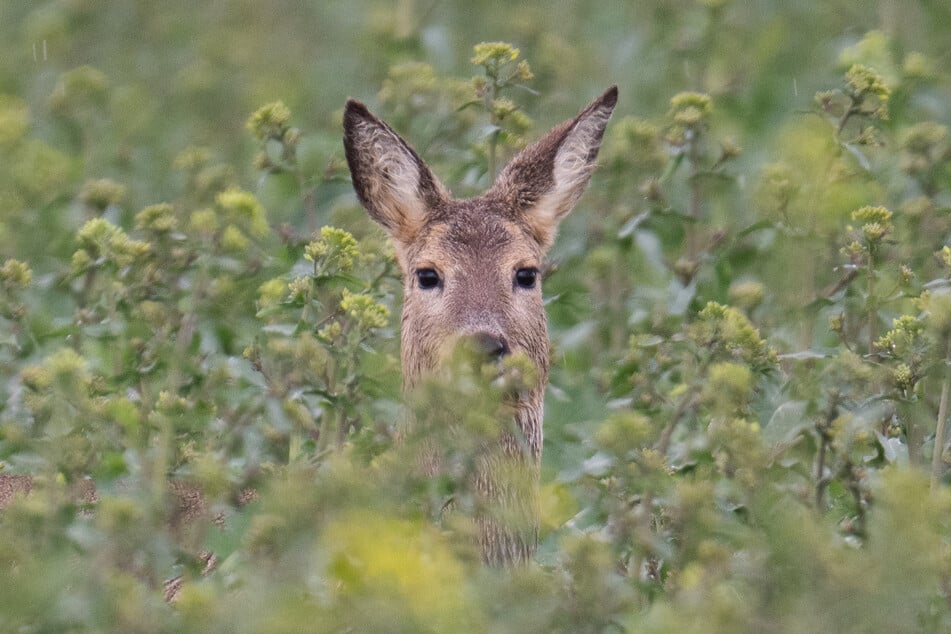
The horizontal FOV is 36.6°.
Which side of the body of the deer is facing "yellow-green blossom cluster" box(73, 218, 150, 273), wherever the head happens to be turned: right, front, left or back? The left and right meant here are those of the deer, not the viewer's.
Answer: right

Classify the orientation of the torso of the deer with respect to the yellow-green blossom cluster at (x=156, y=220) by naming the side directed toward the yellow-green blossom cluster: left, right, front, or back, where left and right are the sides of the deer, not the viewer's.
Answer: right

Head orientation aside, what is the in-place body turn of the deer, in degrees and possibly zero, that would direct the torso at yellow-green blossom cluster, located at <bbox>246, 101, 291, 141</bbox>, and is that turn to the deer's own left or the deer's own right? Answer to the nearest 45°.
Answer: approximately 90° to the deer's own right

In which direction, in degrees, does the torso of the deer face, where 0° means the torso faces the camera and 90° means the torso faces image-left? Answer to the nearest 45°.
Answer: approximately 0°

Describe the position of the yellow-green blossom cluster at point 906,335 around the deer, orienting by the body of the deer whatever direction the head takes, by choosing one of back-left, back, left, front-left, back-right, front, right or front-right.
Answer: front-left
